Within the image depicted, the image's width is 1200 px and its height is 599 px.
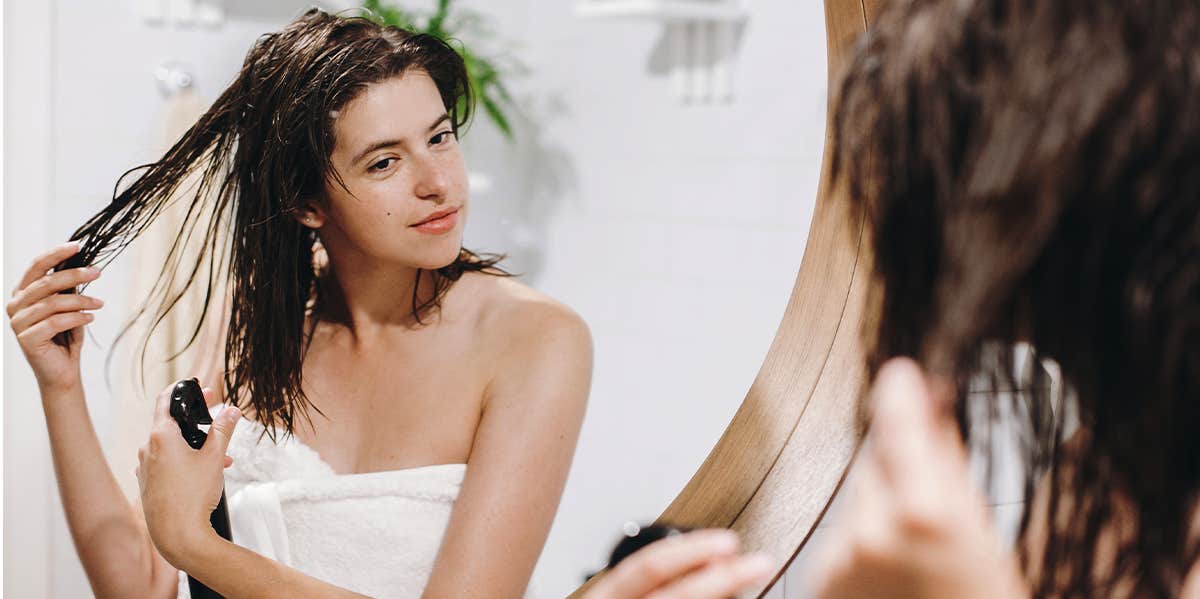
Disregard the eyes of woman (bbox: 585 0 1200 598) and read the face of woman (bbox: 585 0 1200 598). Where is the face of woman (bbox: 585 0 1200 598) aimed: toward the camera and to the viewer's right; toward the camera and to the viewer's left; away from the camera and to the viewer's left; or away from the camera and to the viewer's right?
away from the camera and to the viewer's left

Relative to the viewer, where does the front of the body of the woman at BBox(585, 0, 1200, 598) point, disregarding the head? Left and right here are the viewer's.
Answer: facing away from the viewer and to the left of the viewer
